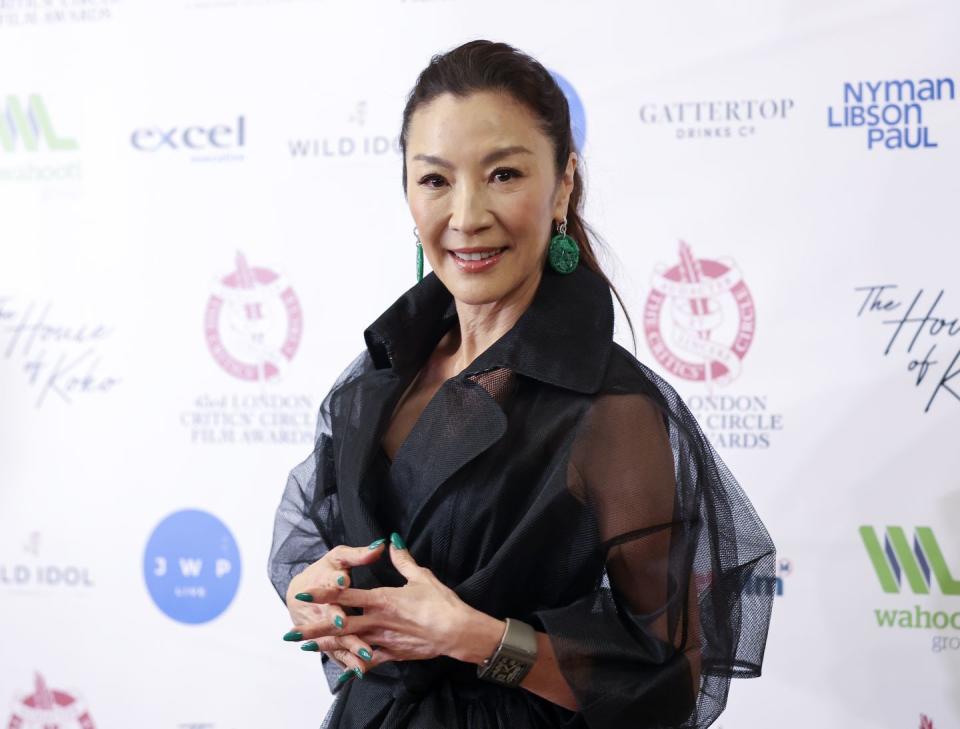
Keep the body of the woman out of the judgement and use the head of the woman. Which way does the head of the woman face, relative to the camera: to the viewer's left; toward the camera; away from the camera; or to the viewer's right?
toward the camera

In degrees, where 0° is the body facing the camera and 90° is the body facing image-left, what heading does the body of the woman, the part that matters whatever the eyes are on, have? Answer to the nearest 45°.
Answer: approximately 45°
